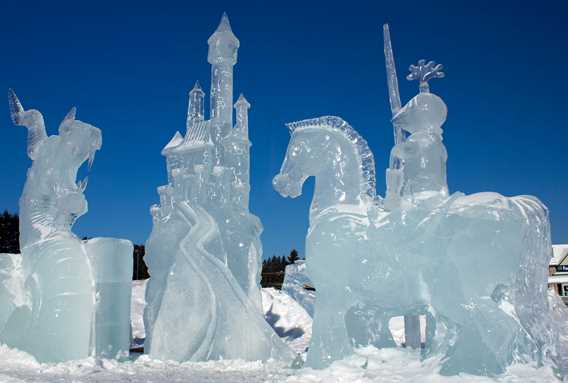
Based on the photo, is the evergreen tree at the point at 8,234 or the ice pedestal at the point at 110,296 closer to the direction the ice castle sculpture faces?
the ice pedestal

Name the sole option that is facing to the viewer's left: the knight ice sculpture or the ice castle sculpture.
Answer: the knight ice sculpture

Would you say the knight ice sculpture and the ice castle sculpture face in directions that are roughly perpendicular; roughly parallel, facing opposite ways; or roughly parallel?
roughly perpendicular

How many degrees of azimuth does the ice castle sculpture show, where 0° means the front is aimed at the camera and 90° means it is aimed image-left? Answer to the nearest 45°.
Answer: approximately 0°

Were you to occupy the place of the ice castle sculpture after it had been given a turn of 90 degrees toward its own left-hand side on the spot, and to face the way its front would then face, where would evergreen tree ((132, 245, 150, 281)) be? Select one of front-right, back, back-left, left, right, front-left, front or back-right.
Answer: left

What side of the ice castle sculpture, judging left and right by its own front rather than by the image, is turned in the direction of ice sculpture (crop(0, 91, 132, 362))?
right

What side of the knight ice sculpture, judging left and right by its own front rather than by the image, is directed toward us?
left

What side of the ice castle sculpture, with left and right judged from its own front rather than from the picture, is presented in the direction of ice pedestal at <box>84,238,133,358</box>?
right

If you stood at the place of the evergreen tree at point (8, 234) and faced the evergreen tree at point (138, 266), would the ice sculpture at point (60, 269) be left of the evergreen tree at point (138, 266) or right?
right

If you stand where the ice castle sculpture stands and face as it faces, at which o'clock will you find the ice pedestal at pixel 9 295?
The ice pedestal is roughly at 3 o'clock from the ice castle sculpture.

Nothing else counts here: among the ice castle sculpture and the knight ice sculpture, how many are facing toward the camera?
1
